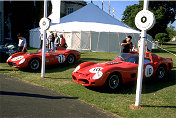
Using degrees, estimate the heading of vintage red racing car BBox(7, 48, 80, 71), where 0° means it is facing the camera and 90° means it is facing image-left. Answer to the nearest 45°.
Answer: approximately 45°

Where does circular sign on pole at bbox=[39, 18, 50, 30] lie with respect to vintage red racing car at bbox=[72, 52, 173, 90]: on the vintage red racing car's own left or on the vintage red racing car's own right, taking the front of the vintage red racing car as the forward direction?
on the vintage red racing car's own right

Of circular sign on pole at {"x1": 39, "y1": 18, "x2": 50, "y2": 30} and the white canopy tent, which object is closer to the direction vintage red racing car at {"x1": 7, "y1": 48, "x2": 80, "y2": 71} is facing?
the circular sign on pole

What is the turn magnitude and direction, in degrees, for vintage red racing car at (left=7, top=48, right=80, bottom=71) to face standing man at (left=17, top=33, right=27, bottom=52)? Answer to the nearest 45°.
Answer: approximately 90° to its right

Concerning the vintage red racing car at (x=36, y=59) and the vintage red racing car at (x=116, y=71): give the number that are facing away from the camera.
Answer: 0

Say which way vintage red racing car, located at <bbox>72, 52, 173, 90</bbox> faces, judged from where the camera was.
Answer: facing the viewer and to the left of the viewer

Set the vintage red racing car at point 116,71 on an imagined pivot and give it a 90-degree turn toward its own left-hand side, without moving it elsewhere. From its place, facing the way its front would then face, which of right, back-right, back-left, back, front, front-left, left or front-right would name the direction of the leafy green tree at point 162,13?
back-left

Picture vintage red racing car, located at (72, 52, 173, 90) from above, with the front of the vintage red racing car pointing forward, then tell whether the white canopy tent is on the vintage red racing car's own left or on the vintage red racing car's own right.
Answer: on the vintage red racing car's own right

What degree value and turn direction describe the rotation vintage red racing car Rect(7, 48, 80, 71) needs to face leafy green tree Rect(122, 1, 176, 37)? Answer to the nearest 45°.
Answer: approximately 180°

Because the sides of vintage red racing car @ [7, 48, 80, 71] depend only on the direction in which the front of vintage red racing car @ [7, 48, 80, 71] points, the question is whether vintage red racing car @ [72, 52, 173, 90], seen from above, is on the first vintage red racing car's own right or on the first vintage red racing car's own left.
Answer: on the first vintage red racing car's own left
